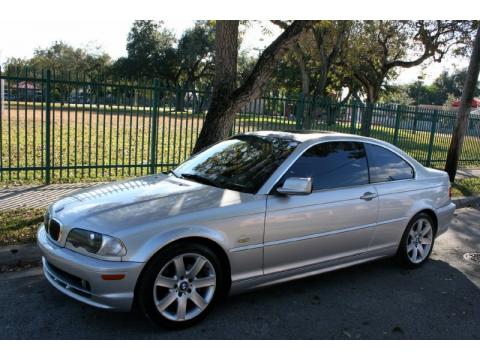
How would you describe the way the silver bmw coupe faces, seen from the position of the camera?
facing the viewer and to the left of the viewer

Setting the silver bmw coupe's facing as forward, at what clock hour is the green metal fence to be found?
The green metal fence is roughly at 4 o'clock from the silver bmw coupe.
